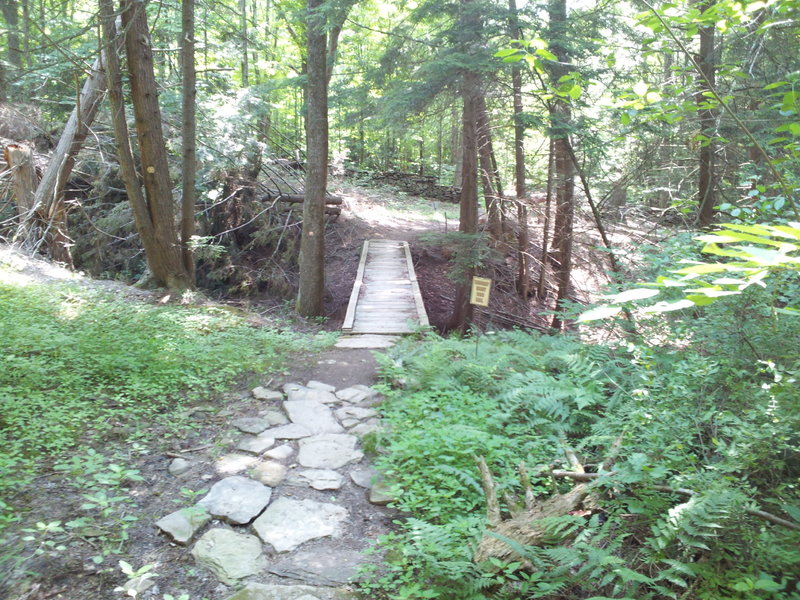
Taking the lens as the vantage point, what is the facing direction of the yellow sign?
facing the viewer

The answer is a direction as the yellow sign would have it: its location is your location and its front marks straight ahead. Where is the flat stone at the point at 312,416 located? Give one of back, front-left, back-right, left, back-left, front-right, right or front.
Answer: front-right

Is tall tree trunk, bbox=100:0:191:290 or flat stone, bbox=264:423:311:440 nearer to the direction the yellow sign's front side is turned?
the flat stone

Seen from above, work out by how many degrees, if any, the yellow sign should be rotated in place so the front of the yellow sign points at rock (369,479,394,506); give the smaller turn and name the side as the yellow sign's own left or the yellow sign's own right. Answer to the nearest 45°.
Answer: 0° — it already faces it

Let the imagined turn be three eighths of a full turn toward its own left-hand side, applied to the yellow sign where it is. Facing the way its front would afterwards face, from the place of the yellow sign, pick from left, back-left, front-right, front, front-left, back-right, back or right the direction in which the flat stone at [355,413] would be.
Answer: back

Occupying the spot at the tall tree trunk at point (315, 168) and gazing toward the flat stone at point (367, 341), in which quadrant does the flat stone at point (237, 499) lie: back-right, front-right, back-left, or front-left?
front-right

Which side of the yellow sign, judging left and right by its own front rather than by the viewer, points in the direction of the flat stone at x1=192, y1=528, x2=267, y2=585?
front

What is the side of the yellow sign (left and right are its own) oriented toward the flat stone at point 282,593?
front

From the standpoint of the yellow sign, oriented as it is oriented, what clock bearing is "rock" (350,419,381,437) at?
The rock is roughly at 1 o'clock from the yellow sign.

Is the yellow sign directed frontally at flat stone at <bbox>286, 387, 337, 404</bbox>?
no

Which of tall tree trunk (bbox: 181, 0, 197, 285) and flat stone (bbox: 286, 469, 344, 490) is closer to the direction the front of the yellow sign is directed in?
the flat stone

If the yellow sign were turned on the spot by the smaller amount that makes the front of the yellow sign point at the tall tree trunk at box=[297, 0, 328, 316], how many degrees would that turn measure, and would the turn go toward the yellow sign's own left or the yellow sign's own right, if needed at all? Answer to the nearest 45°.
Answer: approximately 135° to the yellow sign's own right

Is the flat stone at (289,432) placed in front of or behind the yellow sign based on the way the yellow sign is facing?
in front

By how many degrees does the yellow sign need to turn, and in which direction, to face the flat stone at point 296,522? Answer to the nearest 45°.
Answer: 0° — it already faces it

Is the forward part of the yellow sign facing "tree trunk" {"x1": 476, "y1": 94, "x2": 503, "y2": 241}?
no
